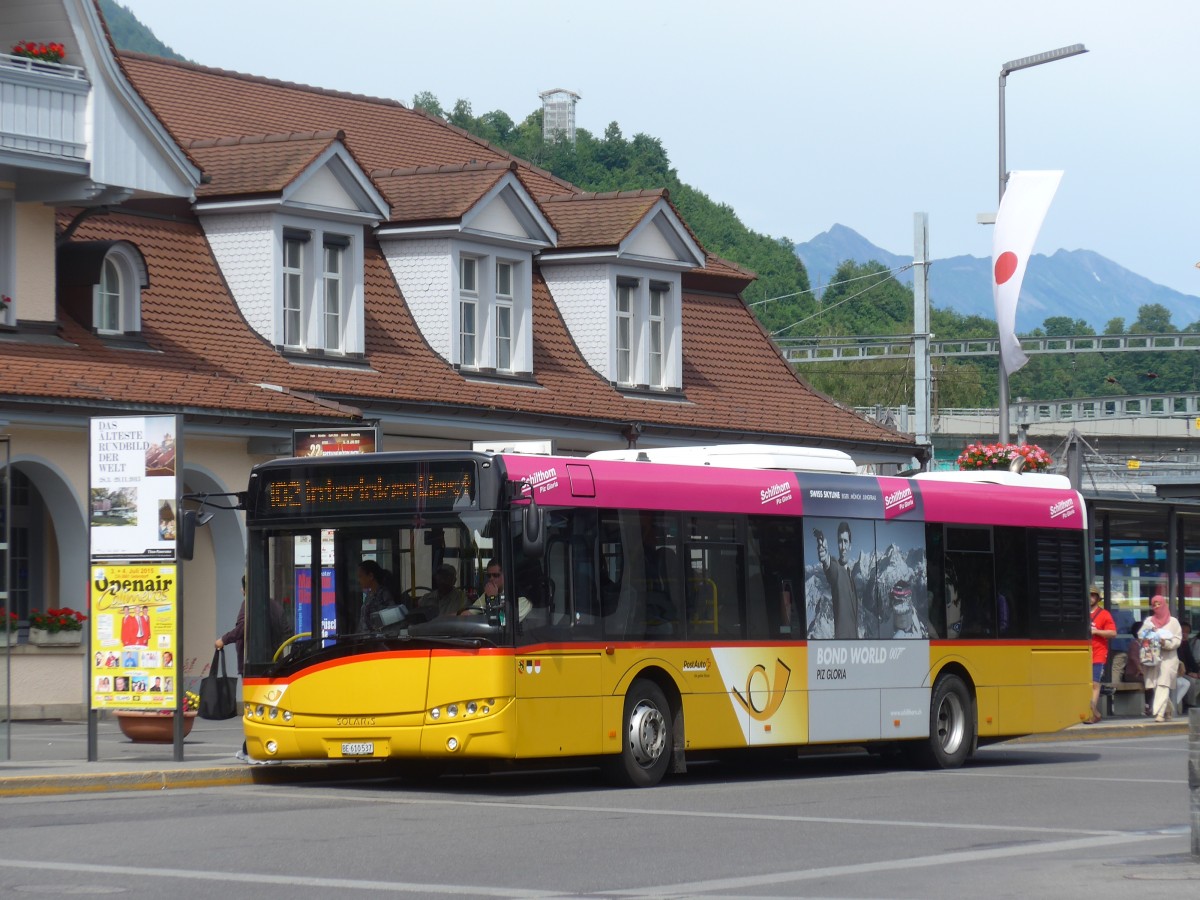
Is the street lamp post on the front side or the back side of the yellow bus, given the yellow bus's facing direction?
on the back side

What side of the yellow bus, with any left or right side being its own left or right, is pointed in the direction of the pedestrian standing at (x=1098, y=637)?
back

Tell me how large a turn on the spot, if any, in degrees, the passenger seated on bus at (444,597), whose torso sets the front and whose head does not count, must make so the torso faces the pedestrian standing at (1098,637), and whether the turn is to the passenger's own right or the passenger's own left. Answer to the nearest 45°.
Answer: approximately 180°

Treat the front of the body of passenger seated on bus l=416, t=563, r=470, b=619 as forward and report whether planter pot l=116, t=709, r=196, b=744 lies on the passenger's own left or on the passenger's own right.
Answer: on the passenger's own right

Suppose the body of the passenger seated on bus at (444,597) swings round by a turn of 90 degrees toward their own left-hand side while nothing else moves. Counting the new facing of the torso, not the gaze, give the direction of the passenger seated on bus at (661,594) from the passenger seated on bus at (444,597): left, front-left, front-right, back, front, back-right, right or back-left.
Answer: left

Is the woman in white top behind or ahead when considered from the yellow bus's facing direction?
behind

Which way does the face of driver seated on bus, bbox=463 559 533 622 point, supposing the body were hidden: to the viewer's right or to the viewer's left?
to the viewer's left

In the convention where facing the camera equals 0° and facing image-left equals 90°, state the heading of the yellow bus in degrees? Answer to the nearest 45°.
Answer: approximately 45°

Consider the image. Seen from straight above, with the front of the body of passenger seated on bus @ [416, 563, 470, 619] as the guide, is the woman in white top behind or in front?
behind

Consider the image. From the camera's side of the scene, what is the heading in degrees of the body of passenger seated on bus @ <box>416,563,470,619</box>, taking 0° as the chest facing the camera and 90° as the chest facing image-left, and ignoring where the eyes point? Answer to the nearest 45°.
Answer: approximately 45°
